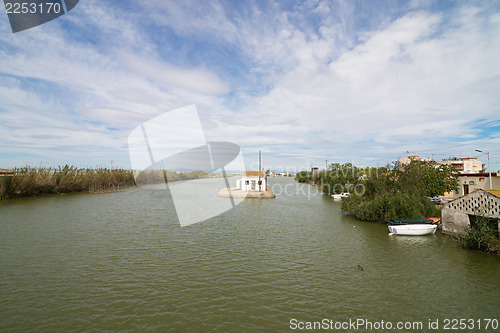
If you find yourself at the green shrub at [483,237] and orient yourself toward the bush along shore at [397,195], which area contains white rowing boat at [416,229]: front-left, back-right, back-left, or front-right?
front-left

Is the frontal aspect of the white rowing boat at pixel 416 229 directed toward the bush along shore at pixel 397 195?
no
